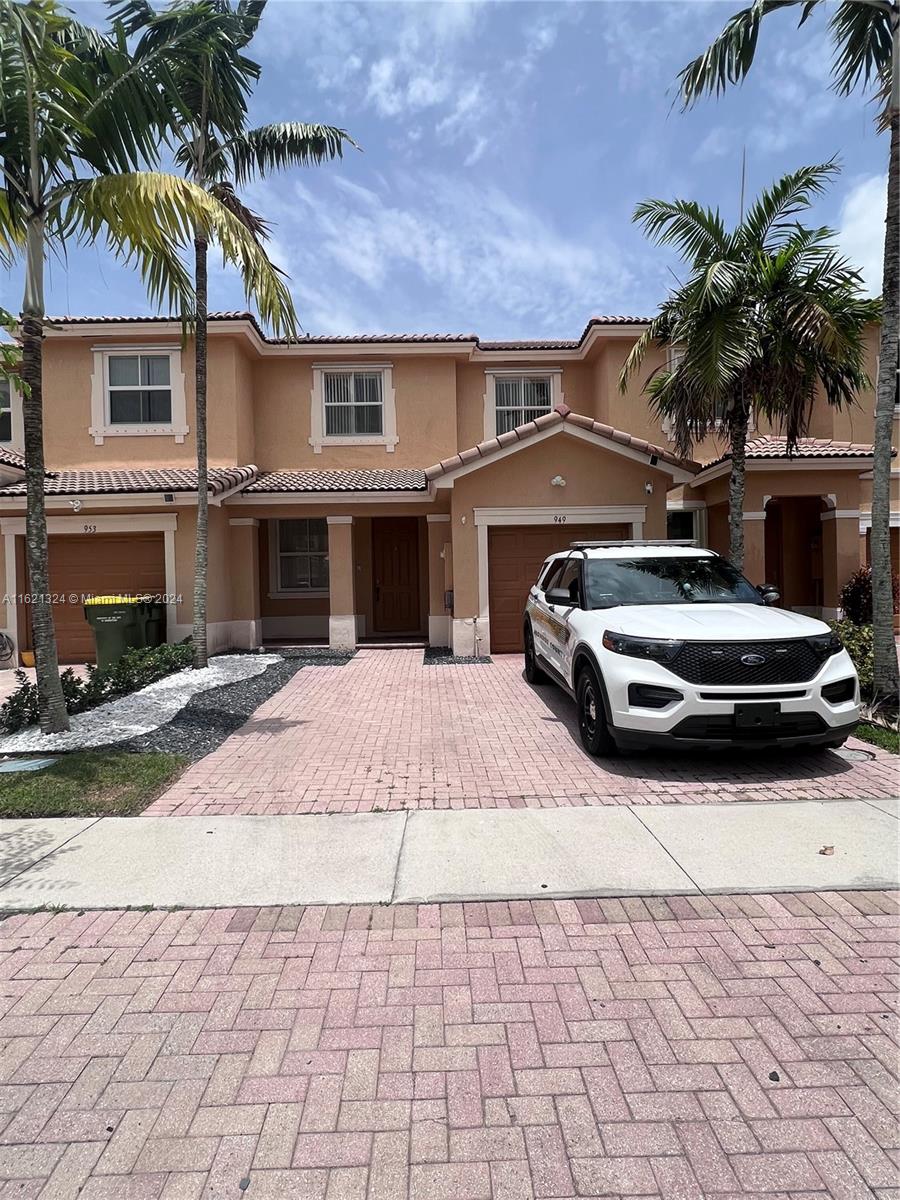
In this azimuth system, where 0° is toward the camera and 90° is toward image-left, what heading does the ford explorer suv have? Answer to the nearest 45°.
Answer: approximately 315°

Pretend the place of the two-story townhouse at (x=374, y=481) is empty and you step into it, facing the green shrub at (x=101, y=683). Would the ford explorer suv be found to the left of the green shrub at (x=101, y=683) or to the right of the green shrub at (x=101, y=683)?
left

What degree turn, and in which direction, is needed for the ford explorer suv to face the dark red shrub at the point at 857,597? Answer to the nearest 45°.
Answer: approximately 135° to its left

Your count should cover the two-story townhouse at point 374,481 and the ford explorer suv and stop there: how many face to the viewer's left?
0

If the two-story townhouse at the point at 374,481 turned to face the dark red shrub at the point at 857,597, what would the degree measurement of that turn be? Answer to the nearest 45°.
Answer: approximately 90° to its left

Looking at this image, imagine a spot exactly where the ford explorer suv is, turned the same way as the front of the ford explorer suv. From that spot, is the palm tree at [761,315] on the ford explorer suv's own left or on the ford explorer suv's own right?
on the ford explorer suv's own left

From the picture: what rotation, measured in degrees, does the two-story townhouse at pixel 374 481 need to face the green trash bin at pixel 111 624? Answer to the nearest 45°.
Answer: approximately 45° to its right

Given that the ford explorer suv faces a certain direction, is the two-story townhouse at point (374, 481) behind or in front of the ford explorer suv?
behind

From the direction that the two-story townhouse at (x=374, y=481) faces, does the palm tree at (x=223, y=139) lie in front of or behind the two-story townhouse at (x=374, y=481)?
in front

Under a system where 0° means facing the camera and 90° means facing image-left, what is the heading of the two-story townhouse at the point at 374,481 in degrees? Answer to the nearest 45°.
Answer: approximately 0°
